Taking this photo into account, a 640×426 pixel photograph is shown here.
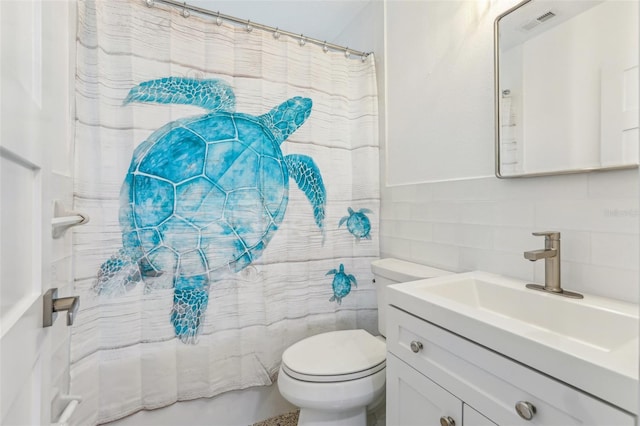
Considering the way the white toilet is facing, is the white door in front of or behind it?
in front

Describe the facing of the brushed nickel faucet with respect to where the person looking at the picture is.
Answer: facing the viewer and to the left of the viewer

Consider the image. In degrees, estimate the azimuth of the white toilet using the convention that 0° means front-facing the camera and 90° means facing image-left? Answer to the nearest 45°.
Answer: approximately 45°

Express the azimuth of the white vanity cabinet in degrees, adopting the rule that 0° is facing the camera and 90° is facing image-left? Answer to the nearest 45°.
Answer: approximately 45°

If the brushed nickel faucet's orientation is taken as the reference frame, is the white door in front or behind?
in front
